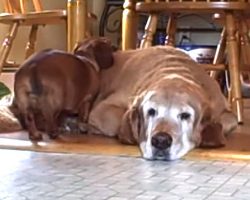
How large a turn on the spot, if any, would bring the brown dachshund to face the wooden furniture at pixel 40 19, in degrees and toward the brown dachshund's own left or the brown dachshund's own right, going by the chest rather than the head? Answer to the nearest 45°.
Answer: approximately 45° to the brown dachshund's own left

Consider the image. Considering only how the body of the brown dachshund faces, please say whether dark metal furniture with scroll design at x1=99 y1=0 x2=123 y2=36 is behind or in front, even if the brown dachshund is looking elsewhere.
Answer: in front

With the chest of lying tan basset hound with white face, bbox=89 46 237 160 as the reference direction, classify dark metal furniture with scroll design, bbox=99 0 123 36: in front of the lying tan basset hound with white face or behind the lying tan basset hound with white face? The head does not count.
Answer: behind

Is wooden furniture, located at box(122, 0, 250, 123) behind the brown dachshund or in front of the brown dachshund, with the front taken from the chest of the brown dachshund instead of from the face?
in front

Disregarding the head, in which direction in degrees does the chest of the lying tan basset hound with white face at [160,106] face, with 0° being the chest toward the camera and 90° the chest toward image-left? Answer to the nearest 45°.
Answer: approximately 0°

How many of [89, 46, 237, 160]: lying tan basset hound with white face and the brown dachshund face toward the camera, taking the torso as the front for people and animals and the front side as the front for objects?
1

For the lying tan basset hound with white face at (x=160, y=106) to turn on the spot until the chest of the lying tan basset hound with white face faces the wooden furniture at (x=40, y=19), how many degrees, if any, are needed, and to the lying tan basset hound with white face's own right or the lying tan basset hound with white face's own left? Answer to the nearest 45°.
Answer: approximately 135° to the lying tan basset hound with white face's own right

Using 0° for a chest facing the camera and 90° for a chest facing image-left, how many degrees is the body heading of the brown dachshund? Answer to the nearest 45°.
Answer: approximately 225°
